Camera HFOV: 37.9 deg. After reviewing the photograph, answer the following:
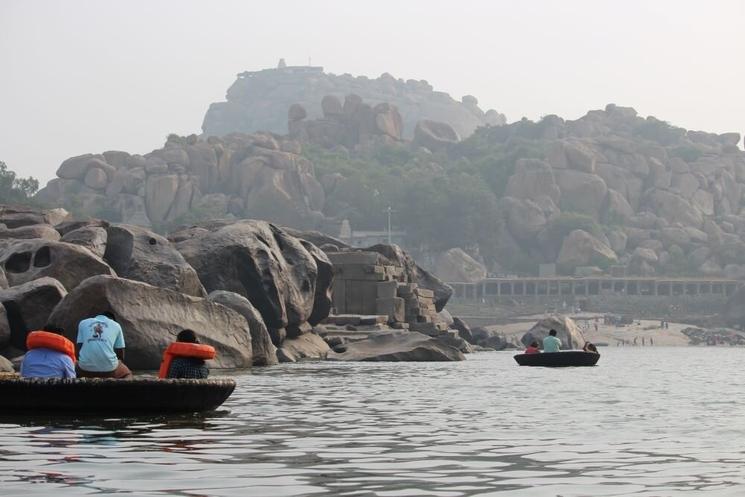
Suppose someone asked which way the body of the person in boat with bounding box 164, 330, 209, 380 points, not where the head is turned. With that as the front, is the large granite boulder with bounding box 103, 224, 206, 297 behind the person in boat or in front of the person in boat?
in front

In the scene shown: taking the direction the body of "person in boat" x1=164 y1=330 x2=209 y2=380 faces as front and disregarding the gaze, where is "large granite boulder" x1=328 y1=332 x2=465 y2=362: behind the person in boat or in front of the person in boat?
in front

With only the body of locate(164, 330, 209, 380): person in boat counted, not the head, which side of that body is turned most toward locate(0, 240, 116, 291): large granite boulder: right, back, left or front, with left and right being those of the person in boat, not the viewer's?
front

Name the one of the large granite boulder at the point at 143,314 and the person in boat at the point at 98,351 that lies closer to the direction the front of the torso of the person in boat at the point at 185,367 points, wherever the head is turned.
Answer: the large granite boulder

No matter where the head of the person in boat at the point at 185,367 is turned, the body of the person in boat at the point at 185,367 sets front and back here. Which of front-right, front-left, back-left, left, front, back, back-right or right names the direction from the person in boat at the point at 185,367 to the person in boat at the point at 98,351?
left

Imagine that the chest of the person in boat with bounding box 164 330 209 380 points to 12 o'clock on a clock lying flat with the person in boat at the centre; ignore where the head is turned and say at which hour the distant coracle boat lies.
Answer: The distant coracle boat is roughly at 1 o'clock from the person in boat.

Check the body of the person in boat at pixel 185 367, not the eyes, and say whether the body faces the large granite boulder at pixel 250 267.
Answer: yes

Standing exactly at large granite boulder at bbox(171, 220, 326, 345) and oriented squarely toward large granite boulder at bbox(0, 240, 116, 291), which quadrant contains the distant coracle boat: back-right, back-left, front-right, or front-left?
back-left

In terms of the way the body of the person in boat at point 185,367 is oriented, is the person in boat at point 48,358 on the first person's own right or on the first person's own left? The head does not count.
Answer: on the first person's own left

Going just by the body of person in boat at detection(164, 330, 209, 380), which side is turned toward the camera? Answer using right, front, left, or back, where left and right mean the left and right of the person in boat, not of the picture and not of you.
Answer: back
